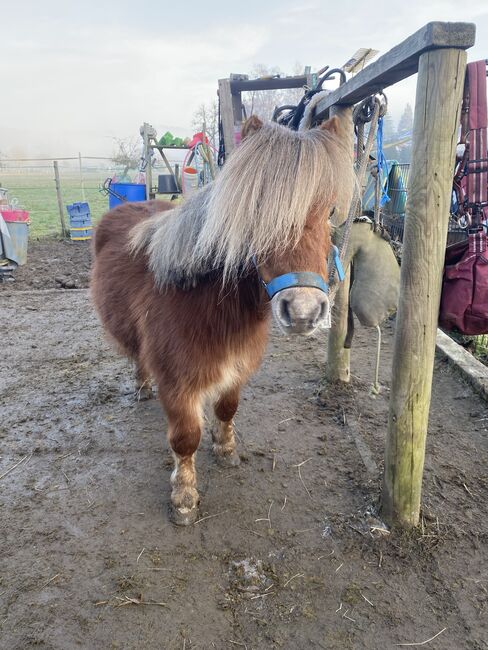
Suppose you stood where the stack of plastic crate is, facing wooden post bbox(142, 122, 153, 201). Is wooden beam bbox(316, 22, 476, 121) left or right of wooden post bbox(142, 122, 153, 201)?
right

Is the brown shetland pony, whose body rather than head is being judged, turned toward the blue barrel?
no

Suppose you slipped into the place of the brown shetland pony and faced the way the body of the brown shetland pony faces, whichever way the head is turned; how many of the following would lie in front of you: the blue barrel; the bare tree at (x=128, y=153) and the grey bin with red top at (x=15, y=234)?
0

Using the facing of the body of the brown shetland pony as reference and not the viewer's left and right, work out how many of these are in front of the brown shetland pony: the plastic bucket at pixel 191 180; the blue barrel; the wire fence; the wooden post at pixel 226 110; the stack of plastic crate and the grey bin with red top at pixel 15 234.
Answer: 0

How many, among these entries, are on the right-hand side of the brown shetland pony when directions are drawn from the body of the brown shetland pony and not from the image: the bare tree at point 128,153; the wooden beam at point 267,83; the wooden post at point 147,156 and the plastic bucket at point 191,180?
0

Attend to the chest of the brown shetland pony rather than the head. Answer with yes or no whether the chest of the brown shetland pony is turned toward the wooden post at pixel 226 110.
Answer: no

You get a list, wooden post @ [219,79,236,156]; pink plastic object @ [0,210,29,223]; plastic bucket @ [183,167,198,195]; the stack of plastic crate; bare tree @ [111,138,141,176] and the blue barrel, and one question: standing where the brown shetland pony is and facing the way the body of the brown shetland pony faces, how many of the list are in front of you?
0

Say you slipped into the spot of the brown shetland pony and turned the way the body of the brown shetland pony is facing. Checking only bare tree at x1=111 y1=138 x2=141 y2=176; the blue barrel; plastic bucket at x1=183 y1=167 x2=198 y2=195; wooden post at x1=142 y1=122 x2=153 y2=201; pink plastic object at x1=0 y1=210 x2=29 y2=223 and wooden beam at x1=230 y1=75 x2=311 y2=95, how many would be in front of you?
0

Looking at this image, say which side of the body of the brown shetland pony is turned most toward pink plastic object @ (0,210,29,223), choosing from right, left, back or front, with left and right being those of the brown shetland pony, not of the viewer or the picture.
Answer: back

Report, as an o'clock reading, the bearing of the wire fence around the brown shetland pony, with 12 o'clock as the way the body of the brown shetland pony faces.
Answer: The wire fence is roughly at 7 o'clock from the brown shetland pony.

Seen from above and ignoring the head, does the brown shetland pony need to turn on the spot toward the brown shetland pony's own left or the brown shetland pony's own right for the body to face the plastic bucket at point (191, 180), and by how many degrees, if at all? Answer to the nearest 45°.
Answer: approximately 135° to the brown shetland pony's own left

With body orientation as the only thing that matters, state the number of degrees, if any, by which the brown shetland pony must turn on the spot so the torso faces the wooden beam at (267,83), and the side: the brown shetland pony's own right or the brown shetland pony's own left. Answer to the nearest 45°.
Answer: approximately 135° to the brown shetland pony's own left

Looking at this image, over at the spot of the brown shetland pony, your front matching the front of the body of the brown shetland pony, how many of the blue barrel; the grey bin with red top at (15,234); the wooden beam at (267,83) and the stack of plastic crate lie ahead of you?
0

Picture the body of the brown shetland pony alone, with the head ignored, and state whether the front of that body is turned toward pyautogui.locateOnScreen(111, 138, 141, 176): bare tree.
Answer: no

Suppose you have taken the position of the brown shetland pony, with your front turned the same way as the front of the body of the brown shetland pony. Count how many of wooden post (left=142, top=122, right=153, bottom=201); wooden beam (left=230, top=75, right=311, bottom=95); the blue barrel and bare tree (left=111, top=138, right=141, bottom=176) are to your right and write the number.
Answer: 0

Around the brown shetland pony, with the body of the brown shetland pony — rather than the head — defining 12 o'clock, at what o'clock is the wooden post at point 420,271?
The wooden post is roughly at 11 o'clock from the brown shetland pony.

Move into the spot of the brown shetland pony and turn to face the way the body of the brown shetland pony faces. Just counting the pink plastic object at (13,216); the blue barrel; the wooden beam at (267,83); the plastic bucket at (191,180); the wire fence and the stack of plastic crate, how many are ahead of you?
0

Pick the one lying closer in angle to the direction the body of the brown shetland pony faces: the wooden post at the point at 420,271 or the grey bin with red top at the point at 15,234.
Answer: the wooden post

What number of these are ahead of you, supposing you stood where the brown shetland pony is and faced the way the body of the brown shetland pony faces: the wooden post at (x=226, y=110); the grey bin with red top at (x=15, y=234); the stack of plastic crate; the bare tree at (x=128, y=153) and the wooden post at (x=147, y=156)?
0

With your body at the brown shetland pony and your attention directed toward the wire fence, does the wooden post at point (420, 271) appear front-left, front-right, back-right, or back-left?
back-right

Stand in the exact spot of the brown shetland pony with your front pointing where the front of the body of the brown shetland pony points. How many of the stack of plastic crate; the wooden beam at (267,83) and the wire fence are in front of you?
0
